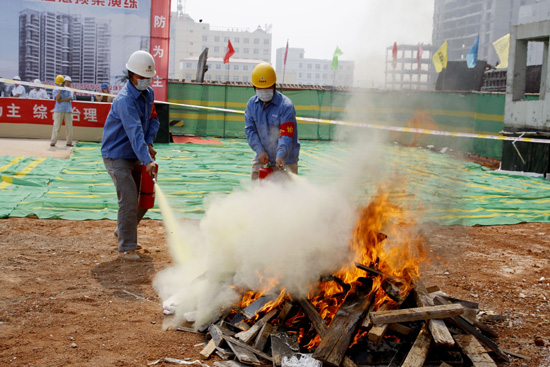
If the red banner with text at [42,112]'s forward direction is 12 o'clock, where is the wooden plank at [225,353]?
The wooden plank is roughly at 12 o'clock from the red banner with text.

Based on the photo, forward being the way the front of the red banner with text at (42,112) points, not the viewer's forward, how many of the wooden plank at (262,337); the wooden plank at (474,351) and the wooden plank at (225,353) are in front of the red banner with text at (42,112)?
3

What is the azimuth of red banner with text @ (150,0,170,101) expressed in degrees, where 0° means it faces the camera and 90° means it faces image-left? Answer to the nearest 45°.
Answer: approximately 0°

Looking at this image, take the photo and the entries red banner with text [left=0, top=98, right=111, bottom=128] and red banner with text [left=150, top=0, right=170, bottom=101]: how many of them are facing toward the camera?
2

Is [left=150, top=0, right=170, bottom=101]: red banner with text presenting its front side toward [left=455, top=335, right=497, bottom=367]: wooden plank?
yes

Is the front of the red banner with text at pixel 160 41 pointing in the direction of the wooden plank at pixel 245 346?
yes

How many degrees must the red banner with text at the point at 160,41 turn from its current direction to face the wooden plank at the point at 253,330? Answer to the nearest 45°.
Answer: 0° — it already faces it

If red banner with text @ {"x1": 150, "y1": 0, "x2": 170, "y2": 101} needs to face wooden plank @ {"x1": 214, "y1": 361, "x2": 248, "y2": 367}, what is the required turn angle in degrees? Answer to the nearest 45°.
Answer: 0° — it already faces it

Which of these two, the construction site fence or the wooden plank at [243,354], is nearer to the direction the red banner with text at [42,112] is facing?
the wooden plank

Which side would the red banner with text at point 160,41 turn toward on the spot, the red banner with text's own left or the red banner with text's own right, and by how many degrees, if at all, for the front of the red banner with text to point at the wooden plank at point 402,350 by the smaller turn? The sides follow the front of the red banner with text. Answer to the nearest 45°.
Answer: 0° — it already faces it

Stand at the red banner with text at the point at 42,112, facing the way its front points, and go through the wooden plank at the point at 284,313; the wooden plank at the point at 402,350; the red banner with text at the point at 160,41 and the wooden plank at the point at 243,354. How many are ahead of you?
3
